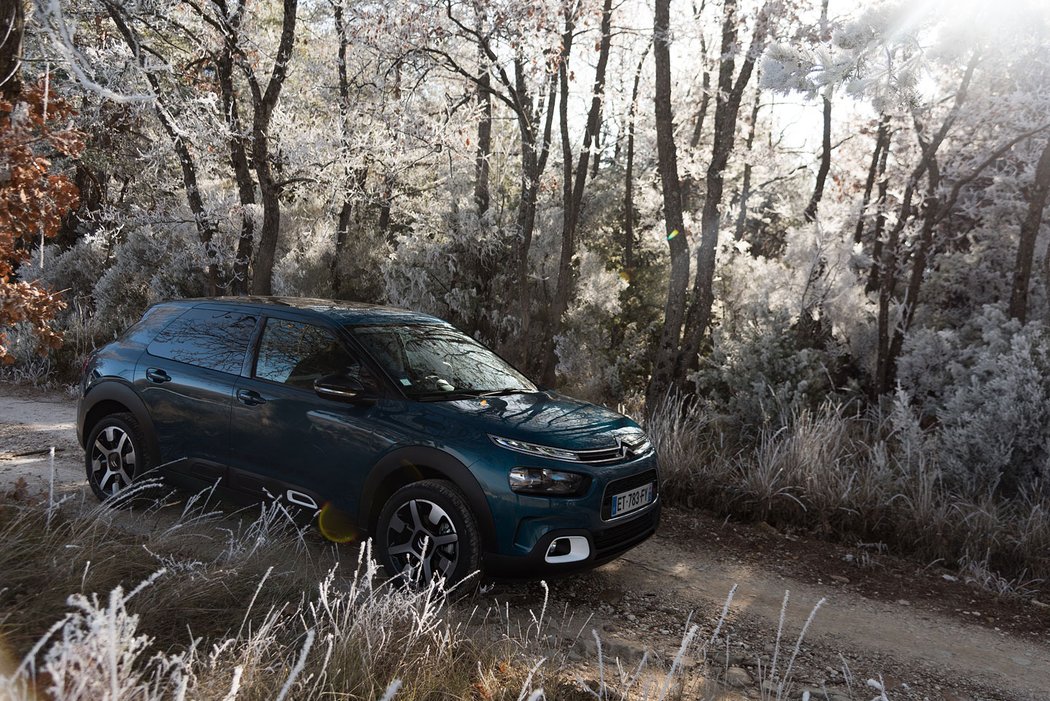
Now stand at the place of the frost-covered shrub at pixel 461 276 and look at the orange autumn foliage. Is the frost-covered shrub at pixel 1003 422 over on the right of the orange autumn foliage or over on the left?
left

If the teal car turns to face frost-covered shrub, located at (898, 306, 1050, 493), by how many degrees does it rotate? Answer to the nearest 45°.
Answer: approximately 45° to its left

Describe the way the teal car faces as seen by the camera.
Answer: facing the viewer and to the right of the viewer

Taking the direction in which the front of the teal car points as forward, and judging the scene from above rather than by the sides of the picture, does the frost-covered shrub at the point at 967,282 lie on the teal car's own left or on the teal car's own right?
on the teal car's own left

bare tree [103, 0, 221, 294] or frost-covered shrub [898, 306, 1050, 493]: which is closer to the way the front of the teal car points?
the frost-covered shrub

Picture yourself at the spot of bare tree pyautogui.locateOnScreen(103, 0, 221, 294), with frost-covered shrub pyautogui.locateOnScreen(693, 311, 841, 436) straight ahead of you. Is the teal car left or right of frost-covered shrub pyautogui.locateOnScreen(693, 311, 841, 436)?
right

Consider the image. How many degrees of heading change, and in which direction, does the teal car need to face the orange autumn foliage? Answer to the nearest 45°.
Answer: approximately 135° to its right

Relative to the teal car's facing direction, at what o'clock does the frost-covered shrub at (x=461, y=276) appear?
The frost-covered shrub is roughly at 8 o'clock from the teal car.

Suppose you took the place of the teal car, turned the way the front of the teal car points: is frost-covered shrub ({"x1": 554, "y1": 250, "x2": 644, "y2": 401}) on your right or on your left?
on your left

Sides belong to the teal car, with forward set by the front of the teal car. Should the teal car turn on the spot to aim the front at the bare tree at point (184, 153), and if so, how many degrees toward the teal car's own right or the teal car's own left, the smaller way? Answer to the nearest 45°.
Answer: approximately 135° to the teal car's own left

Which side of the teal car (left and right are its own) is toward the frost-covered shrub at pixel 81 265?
back

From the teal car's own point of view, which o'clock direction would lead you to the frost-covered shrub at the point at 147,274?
The frost-covered shrub is roughly at 7 o'clock from the teal car.
